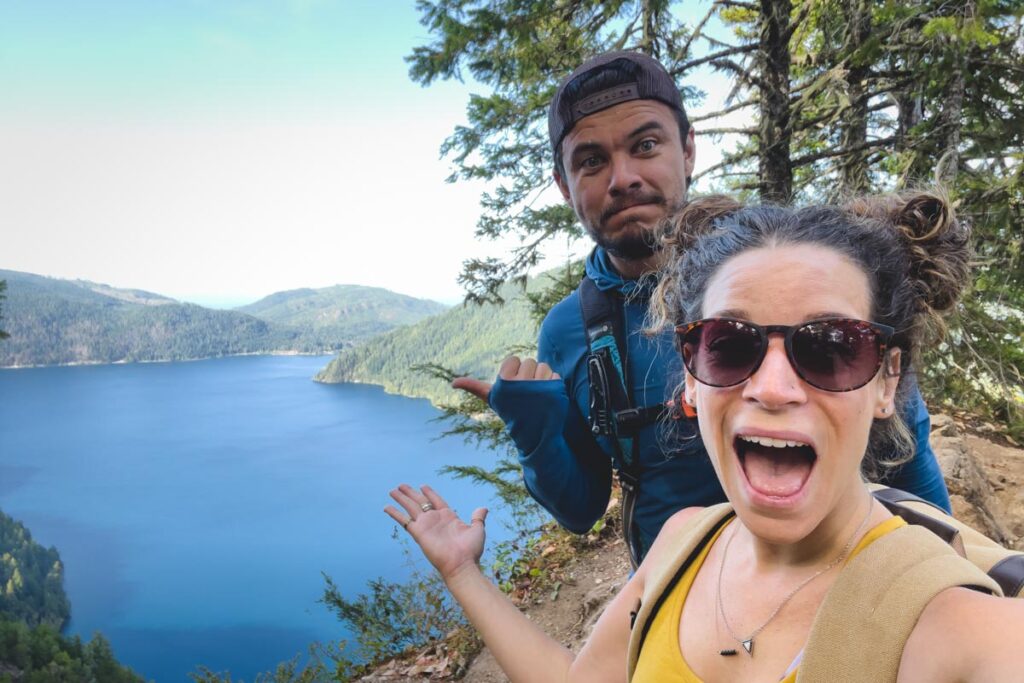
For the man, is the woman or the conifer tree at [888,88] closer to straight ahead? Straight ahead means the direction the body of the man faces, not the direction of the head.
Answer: the woman

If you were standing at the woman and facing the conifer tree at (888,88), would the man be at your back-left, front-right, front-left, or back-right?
front-left

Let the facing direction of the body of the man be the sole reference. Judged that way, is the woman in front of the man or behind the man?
in front

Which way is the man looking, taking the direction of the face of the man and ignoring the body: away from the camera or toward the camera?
toward the camera

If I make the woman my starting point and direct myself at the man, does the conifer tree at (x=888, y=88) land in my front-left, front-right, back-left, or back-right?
front-right

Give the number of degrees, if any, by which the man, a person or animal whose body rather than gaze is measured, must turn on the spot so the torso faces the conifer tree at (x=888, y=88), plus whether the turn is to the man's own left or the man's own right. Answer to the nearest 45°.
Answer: approximately 180°

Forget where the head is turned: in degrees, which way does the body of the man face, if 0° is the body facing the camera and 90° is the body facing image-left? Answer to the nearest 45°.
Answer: approximately 0°
